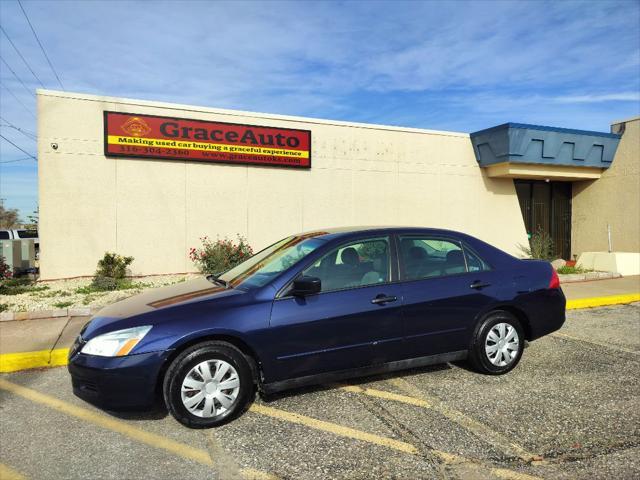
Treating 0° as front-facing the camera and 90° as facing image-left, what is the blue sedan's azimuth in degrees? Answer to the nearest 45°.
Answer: approximately 45°

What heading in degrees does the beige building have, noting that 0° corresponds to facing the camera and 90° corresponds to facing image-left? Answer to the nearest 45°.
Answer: approximately 315°

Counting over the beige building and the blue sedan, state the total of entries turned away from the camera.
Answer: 0

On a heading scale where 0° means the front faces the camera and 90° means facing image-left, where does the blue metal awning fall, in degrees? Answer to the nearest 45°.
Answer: approximately 315°

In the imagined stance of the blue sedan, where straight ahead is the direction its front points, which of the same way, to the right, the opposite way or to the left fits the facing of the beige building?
to the left

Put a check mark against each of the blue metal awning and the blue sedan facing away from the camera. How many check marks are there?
0

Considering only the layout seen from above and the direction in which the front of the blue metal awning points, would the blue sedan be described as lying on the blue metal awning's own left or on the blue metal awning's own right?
on the blue metal awning's own right

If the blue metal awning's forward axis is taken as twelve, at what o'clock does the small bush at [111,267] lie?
The small bush is roughly at 3 o'clock from the blue metal awning.

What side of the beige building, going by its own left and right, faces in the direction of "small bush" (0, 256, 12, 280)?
right

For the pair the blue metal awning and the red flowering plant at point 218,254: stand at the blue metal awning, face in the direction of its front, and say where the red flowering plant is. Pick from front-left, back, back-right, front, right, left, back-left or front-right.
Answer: right

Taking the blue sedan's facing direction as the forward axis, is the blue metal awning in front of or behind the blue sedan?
behind

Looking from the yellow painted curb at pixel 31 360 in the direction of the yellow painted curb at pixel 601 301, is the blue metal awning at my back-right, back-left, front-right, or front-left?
front-left

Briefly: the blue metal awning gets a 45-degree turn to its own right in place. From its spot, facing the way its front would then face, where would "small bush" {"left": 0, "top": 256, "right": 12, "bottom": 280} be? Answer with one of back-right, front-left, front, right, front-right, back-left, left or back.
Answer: front-right
